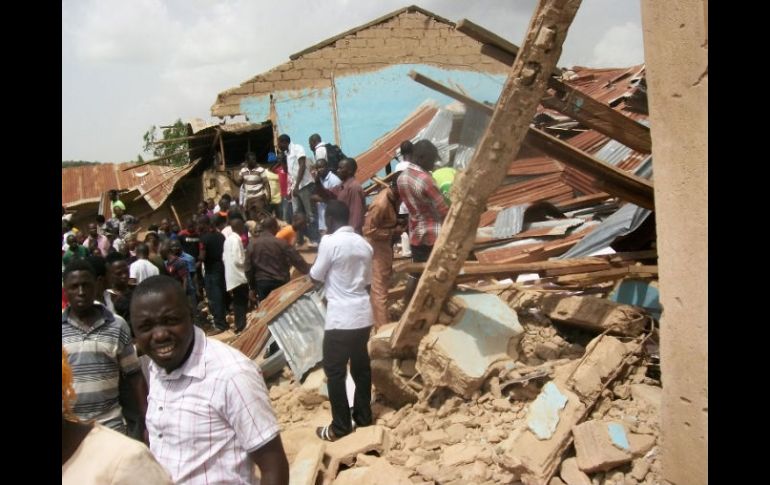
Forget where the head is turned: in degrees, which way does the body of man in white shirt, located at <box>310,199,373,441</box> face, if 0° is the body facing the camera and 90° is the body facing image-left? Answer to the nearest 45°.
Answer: approximately 135°

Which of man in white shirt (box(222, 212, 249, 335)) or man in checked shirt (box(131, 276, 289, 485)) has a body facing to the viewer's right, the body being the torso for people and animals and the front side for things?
the man in white shirt

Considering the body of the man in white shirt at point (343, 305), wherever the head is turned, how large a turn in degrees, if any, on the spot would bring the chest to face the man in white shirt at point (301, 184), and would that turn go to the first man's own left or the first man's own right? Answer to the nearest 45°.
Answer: approximately 45° to the first man's own right

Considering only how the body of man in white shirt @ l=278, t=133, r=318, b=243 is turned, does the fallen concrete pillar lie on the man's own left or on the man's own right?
on the man's own left

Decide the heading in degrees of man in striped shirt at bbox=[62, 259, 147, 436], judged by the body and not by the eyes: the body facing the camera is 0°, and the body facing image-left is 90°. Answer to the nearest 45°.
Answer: approximately 0°

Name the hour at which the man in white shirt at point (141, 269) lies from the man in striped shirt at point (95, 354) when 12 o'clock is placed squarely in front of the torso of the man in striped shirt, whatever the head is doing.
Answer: The man in white shirt is roughly at 6 o'clock from the man in striped shirt.

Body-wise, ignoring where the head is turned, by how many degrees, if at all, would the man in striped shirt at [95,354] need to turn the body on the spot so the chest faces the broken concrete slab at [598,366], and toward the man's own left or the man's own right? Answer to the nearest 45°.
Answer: approximately 90° to the man's own left
